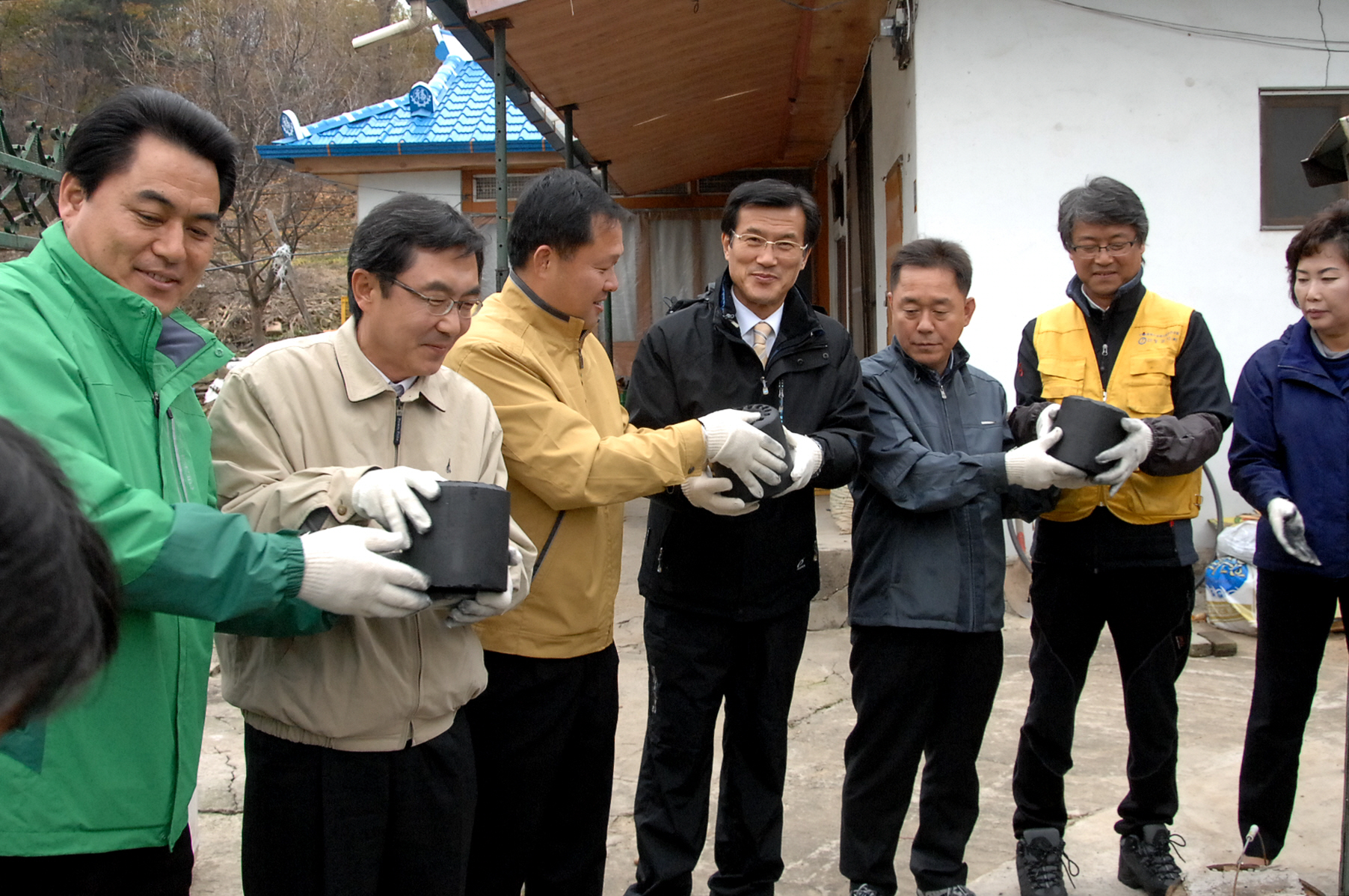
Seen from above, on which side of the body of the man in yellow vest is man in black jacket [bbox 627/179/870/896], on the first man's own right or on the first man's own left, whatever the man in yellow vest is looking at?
on the first man's own right

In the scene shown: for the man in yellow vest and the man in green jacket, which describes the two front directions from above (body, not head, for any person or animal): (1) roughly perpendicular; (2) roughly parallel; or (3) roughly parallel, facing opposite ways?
roughly perpendicular

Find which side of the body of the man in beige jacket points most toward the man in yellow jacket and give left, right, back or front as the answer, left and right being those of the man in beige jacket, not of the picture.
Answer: left

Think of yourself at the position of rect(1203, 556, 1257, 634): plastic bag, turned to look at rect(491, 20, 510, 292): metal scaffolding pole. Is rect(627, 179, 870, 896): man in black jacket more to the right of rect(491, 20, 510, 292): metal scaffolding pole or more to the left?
left

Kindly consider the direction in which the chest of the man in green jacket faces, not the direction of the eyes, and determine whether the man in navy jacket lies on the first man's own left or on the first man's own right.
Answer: on the first man's own left

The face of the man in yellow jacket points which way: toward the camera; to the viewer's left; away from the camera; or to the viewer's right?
to the viewer's right

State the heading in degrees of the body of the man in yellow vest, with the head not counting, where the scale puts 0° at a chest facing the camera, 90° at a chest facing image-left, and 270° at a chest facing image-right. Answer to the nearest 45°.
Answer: approximately 0°

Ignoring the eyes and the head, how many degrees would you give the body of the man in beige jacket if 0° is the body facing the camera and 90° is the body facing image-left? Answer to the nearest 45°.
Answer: approximately 315°

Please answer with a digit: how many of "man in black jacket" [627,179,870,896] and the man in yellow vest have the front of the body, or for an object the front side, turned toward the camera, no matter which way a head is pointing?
2
